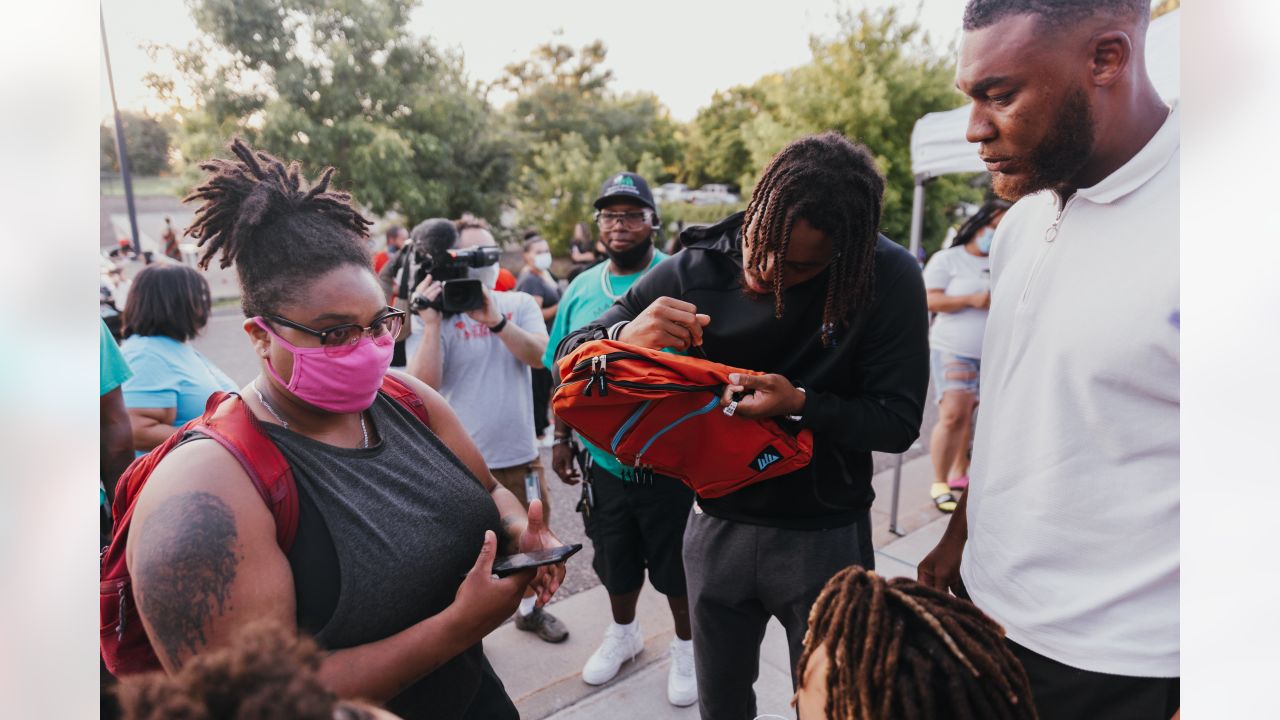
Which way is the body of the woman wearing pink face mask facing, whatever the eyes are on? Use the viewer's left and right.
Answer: facing the viewer and to the right of the viewer

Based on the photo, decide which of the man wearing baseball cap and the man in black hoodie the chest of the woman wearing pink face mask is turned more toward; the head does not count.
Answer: the man in black hoodie

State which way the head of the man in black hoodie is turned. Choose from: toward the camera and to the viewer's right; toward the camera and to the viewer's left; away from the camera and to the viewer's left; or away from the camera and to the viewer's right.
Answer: toward the camera and to the viewer's left

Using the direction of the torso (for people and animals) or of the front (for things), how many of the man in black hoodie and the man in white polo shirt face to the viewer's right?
0

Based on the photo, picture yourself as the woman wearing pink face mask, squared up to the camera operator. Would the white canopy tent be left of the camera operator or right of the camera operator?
right

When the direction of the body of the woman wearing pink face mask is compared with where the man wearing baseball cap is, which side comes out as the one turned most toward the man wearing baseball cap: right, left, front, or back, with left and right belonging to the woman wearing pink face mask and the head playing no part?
left

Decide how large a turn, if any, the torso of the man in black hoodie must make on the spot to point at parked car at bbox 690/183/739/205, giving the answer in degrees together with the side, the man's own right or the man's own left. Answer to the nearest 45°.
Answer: approximately 135° to the man's own right

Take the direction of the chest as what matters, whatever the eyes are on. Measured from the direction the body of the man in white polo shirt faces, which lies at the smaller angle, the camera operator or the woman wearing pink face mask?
the woman wearing pink face mask

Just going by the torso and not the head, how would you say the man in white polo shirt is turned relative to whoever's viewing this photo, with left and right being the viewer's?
facing the viewer and to the left of the viewer

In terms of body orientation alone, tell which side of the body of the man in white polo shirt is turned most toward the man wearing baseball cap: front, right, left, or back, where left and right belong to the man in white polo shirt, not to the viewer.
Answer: right

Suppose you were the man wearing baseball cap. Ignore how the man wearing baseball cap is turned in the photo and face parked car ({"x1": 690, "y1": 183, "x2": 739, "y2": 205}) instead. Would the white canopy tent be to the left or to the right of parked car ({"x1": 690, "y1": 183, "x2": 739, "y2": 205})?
right

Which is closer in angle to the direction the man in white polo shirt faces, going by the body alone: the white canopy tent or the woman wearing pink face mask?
the woman wearing pink face mask

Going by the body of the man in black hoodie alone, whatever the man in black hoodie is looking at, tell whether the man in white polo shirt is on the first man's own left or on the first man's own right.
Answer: on the first man's own left

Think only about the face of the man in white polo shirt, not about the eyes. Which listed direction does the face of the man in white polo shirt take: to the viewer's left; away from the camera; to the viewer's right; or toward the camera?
to the viewer's left

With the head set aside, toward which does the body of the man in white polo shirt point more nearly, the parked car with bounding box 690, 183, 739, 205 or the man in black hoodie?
the man in black hoodie
